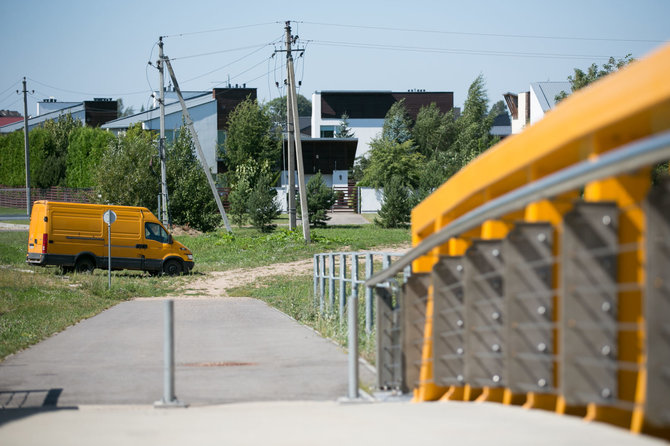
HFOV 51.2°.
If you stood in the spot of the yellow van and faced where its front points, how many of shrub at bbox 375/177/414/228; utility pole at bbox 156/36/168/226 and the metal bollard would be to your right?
1

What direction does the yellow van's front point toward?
to the viewer's right

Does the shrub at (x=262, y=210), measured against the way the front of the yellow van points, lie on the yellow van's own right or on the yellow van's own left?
on the yellow van's own left

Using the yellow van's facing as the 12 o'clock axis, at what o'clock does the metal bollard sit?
The metal bollard is roughly at 3 o'clock from the yellow van.

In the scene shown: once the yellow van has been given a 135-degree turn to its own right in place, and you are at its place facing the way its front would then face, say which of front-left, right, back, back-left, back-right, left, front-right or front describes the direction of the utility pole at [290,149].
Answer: back

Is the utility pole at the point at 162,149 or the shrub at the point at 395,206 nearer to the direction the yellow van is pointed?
the shrub

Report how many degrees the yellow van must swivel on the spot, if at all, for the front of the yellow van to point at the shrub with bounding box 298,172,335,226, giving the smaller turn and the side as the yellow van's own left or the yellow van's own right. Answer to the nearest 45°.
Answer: approximately 45° to the yellow van's own left

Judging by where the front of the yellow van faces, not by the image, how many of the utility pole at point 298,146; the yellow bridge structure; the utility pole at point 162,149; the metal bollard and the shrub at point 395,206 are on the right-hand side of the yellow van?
2

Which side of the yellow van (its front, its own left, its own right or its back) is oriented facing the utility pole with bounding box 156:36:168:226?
left

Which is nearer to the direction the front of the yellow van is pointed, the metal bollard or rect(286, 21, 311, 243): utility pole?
the utility pole

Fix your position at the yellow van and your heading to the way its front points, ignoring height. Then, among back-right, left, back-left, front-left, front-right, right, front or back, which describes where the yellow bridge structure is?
right

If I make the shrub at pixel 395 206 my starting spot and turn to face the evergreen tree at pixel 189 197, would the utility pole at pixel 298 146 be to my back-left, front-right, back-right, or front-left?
front-left
